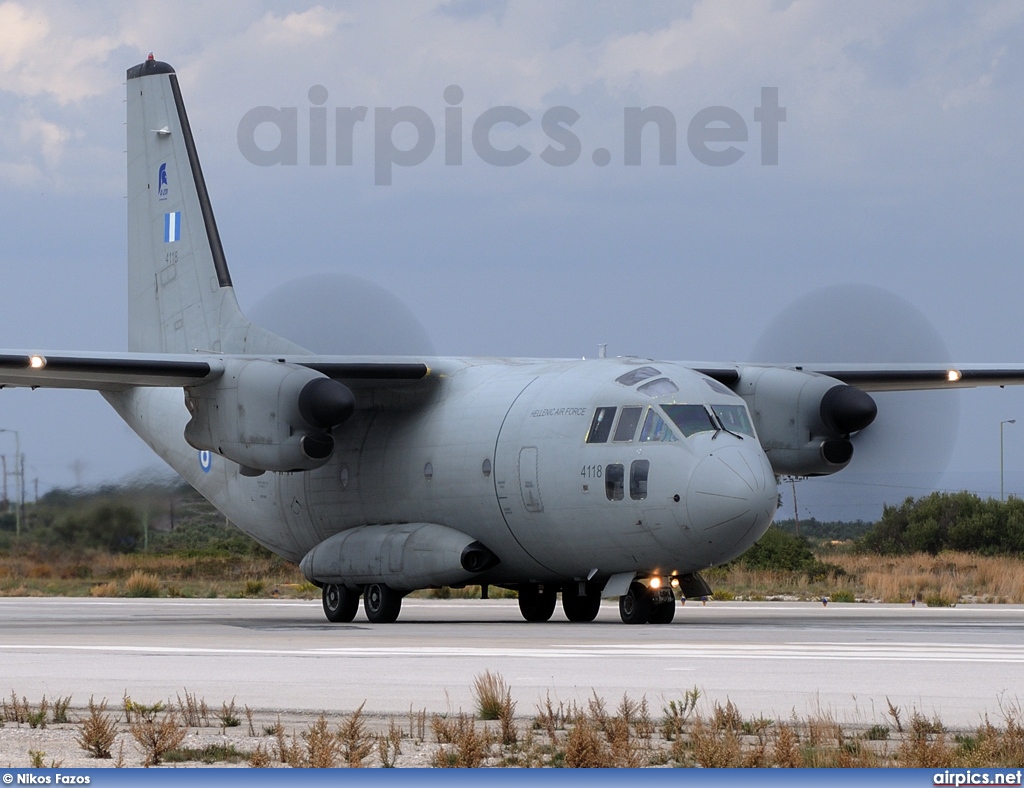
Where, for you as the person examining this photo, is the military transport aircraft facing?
facing the viewer and to the right of the viewer

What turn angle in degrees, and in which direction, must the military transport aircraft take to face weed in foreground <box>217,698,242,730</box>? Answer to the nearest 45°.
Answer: approximately 45° to its right

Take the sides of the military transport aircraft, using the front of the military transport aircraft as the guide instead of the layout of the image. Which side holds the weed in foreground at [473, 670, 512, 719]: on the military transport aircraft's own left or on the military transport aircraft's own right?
on the military transport aircraft's own right

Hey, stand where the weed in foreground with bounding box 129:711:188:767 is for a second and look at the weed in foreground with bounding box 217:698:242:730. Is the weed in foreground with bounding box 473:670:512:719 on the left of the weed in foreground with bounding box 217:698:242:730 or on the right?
right

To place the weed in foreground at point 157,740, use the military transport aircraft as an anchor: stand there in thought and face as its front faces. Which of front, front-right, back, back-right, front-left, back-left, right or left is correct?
front-right

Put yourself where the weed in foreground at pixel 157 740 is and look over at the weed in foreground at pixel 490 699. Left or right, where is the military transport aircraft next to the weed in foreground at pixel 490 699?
left

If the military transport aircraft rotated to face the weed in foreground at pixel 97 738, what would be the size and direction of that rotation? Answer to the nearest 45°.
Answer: approximately 45° to its right

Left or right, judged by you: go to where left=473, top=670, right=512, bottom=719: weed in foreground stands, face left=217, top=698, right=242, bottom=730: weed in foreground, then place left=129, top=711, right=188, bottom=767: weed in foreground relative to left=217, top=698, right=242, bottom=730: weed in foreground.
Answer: left

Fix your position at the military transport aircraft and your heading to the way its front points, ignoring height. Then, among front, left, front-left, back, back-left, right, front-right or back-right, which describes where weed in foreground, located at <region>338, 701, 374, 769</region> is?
front-right
